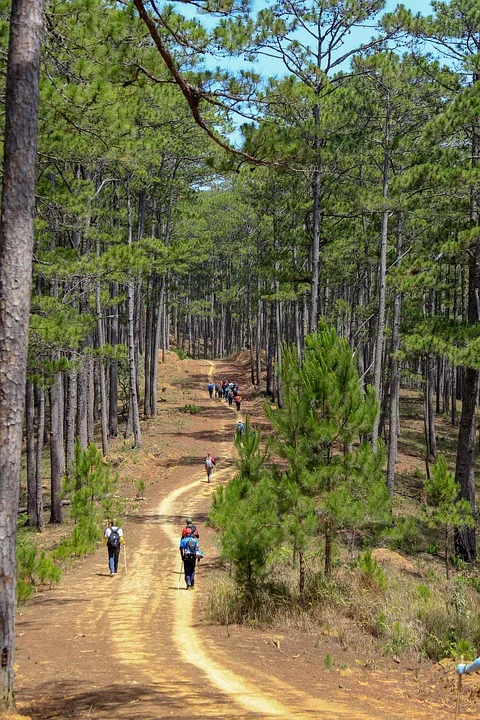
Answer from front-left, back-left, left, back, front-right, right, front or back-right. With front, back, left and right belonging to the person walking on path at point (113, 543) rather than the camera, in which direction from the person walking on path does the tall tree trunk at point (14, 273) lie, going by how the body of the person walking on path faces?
back

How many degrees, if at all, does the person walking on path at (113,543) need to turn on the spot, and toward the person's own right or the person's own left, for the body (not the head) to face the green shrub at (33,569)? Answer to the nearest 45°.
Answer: approximately 135° to the person's own left

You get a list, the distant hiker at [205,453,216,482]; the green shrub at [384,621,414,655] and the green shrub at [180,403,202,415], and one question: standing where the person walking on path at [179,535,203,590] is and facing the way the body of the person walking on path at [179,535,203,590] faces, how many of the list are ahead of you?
2

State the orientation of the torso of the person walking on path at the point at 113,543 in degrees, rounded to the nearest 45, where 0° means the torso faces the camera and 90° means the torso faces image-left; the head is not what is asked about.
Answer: approximately 180°

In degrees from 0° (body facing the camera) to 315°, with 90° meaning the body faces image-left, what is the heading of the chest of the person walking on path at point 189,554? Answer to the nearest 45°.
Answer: approximately 180°

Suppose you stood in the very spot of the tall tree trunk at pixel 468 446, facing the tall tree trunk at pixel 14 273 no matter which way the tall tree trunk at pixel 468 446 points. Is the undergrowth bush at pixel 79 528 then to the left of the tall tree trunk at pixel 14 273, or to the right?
right

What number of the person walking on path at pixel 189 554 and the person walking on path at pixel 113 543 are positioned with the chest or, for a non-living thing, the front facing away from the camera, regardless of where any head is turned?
2

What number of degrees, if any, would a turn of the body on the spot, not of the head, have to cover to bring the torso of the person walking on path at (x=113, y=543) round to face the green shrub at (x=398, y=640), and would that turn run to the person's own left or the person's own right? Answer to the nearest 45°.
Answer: approximately 135° to the person's own right

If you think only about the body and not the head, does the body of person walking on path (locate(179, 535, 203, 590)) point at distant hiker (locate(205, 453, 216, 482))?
yes
